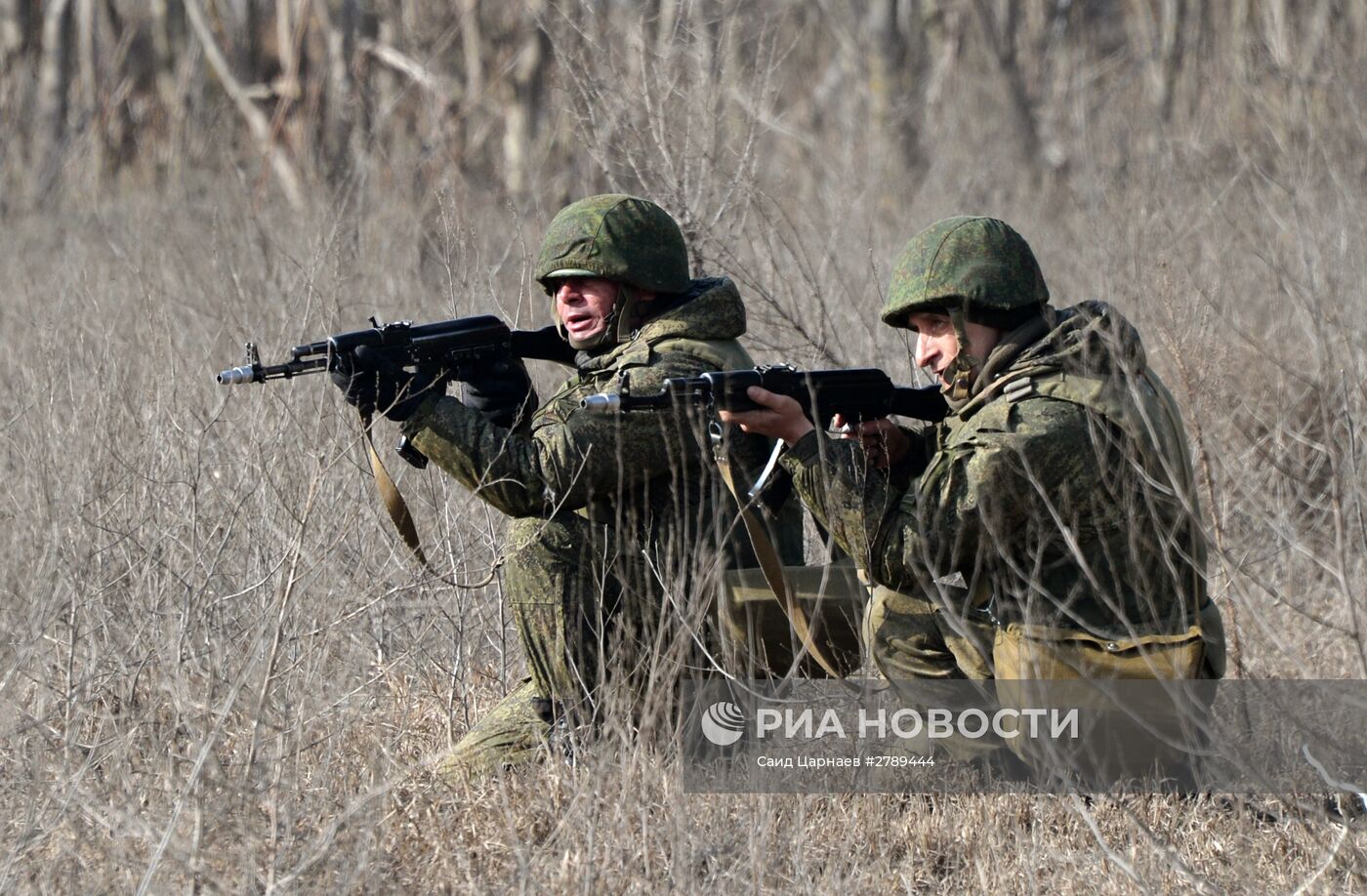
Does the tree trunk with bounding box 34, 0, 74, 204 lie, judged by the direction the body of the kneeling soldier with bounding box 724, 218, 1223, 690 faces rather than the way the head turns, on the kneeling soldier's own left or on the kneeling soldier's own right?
on the kneeling soldier's own right

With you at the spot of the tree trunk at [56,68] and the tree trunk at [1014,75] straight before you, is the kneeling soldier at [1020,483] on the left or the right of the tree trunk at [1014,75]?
right

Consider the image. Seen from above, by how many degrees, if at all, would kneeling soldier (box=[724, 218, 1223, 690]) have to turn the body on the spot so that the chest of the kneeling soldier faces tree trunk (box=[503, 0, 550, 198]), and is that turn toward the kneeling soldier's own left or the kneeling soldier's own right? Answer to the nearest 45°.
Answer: approximately 90° to the kneeling soldier's own right

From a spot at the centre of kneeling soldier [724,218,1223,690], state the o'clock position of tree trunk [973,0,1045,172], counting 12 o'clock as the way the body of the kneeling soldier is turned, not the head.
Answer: The tree trunk is roughly at 3 o'clock from the kneeling soldier.

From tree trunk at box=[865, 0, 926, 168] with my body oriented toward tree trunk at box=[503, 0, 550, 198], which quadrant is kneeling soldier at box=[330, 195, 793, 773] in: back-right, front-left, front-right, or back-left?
front-left

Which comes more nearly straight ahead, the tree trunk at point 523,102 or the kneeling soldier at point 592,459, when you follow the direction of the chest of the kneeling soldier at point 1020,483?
the kneeling soldier

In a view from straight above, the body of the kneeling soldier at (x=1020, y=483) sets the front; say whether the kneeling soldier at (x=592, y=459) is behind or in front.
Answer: in front

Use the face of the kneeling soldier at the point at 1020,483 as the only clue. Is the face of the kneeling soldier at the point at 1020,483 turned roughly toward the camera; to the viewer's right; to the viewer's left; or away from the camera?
to the viewer's left

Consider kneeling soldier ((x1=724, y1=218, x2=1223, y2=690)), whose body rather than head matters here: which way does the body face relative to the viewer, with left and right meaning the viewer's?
facing to the left of the viewer

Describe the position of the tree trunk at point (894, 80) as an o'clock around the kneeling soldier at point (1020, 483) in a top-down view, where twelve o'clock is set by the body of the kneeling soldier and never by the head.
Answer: The tree trunk is roughly at 3 o'clock from the kneeling soldier.

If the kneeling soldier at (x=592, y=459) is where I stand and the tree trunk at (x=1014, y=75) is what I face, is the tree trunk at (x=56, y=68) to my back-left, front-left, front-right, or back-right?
front-left

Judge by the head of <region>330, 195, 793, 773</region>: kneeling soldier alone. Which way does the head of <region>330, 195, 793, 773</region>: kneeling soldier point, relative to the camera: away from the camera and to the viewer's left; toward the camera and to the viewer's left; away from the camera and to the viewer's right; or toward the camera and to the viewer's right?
toward the camera and to the viewer's left
